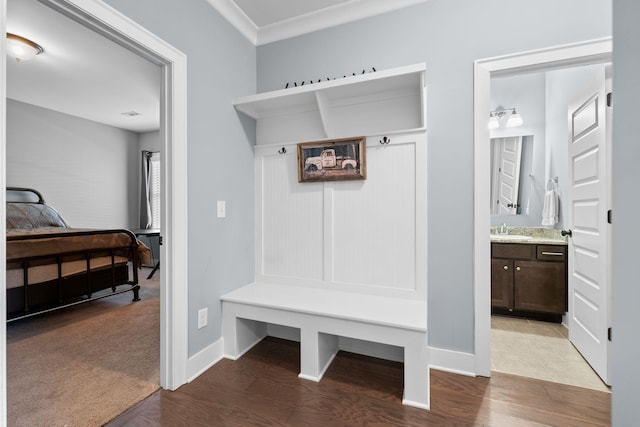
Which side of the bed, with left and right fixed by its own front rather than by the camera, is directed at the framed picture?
front

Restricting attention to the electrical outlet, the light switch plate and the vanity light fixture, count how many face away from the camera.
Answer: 0

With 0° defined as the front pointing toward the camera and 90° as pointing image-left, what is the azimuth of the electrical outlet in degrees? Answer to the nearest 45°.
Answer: approximately 315°

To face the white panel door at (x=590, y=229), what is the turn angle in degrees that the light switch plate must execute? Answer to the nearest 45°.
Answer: approximately 45° to its left

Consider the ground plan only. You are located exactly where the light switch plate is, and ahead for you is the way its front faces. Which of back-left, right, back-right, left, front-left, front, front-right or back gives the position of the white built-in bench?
front

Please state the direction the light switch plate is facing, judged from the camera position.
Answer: facing the viewer and to the right of the viewer

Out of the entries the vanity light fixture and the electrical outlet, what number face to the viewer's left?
0

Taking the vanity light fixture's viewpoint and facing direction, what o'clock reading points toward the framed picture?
The framed picture is roughly at 1 o'clock from the vanity light fixture.

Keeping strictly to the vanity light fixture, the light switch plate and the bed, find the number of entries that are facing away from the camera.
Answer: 0

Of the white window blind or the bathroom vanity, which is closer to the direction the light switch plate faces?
the bathroom vanity

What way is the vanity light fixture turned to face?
toward the camera

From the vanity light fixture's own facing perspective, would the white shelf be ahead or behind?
ahead

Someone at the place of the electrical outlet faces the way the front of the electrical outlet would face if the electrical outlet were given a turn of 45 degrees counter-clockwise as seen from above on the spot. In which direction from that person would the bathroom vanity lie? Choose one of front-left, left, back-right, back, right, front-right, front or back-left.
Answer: front

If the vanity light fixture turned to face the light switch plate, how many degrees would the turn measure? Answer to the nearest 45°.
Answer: approximately 45° to its right

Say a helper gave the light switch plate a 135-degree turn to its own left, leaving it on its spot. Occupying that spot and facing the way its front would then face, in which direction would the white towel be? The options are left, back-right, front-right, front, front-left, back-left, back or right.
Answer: right

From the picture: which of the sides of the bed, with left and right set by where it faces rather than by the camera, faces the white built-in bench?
front

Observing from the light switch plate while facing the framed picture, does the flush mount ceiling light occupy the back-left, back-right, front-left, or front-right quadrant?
back-left

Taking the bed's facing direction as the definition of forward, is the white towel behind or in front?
in front
